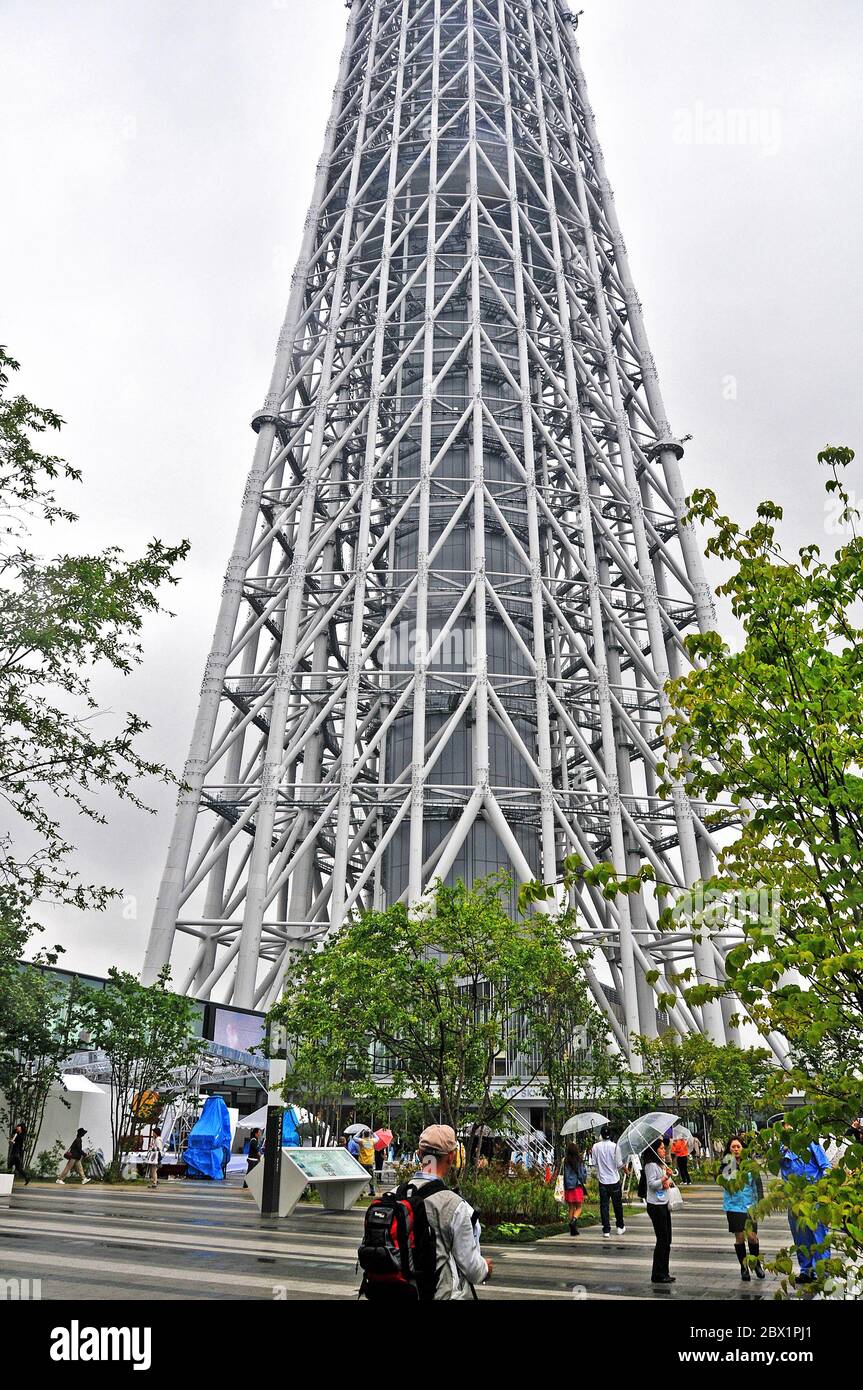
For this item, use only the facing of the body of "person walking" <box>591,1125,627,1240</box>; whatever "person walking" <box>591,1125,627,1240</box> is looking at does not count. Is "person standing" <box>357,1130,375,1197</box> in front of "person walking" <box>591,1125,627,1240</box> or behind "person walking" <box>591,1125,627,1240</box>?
in front

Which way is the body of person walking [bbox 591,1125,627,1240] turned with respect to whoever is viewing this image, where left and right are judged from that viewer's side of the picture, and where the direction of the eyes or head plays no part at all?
facing away from the viewer

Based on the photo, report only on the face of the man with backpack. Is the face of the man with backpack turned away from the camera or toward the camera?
away from the camera

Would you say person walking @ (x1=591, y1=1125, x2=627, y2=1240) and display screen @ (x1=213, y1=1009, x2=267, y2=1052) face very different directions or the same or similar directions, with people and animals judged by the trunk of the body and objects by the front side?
very different directions

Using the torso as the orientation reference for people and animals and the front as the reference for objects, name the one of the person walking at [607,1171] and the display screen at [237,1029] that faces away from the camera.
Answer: the person walking
